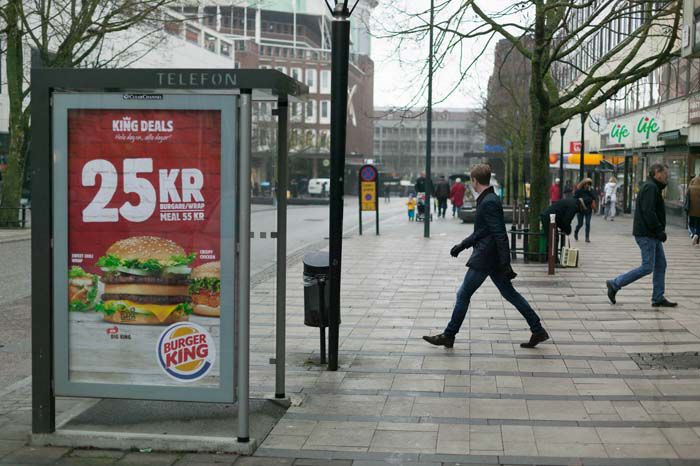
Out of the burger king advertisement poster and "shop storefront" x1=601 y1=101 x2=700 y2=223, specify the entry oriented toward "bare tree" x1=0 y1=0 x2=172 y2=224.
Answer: the shop storefront

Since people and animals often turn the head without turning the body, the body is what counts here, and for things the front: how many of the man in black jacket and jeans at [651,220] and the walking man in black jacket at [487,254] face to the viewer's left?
1

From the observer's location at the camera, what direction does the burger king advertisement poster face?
facing the viewer

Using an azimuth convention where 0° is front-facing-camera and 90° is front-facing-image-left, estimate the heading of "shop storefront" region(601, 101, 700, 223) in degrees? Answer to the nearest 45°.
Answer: approximately 45°

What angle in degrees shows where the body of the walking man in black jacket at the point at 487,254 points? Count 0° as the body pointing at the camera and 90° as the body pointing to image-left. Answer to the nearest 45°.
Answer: approximately 90°

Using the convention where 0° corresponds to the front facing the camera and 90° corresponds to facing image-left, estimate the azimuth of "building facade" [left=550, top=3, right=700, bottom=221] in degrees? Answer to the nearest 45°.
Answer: approximately 45°

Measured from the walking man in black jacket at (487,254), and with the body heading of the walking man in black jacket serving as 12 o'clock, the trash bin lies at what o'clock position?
The trash bin is roughly at 11 o'clock from the walking man in black jacket.

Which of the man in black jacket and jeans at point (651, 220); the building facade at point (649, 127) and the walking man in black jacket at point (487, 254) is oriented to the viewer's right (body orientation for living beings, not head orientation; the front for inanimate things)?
the man in black jacket and jeans

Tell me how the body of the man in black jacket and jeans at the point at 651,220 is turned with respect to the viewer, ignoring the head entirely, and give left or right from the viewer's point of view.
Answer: facing to the right of the viewer
